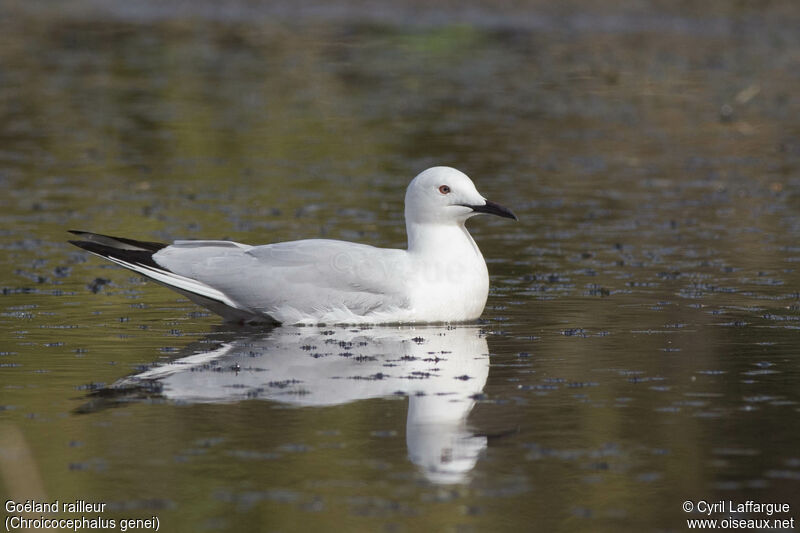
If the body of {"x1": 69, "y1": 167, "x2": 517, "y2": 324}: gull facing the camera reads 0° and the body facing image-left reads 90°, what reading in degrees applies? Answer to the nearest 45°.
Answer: approximately 270°
